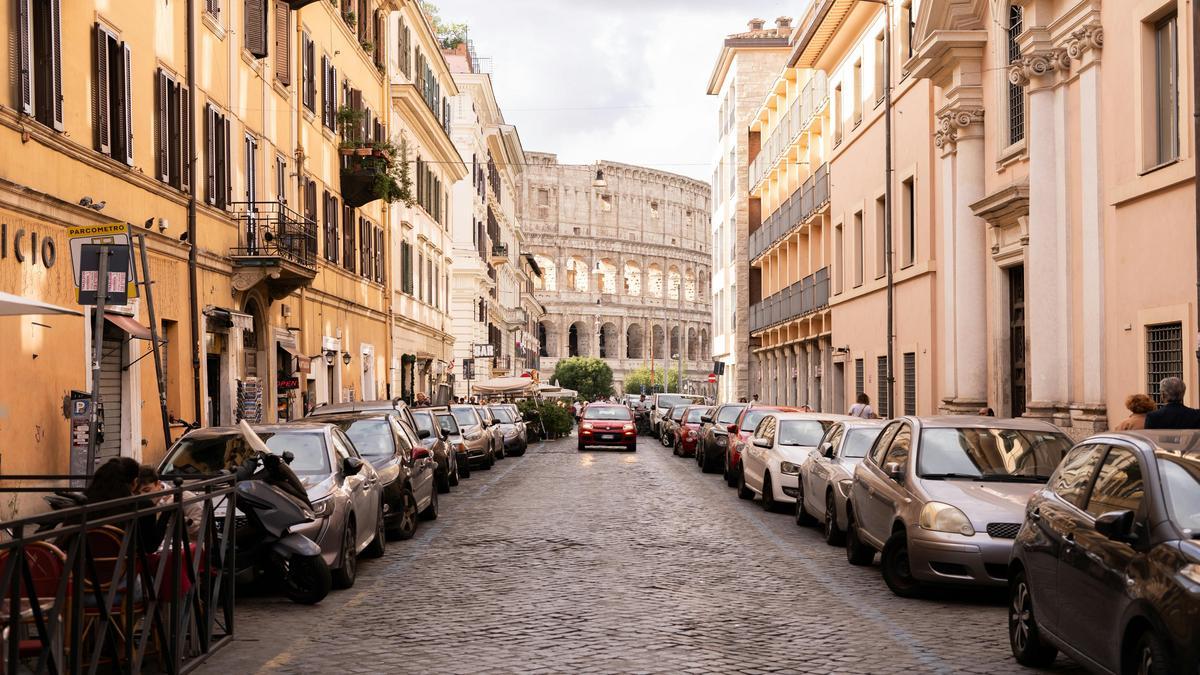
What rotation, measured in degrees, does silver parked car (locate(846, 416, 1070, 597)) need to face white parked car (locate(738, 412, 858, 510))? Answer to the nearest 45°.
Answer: approximately 135° to its left

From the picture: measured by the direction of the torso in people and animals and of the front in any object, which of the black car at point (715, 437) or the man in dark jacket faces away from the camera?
the man in dark jacket

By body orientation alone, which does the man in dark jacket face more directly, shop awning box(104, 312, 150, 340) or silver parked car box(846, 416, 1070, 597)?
the shop awning

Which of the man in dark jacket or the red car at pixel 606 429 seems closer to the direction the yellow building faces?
the man in dark jacket

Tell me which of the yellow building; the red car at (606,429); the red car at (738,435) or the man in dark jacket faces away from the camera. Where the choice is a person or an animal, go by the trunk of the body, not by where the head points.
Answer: the man in dark jacket

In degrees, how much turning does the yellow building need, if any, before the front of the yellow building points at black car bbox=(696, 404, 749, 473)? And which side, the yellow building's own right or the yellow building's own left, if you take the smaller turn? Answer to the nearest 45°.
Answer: approximately 90° to the yellow building's own left

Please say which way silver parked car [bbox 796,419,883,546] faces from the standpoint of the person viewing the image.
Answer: facing the viewer and to the right of the viewer

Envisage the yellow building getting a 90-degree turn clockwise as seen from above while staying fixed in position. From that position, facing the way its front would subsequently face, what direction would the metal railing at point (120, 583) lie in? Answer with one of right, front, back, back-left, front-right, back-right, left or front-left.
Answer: front-left

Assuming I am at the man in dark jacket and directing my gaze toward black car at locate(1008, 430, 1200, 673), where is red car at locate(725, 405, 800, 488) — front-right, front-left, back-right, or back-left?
back-right

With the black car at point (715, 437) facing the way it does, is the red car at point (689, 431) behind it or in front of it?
behind

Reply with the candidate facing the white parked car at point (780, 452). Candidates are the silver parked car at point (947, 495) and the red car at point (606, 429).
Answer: the red car

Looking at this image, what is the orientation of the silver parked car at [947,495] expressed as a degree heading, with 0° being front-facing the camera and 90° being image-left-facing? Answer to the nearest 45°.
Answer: approximately 315°

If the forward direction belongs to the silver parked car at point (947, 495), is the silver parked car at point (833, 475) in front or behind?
behind
